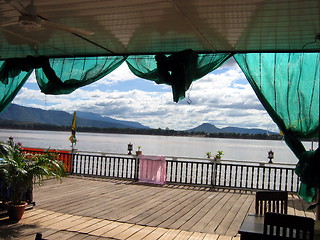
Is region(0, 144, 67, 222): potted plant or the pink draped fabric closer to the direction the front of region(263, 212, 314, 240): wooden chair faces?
the pink draped fabric

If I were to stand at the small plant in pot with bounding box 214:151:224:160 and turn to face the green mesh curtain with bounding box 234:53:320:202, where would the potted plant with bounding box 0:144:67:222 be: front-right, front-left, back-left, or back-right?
front-right

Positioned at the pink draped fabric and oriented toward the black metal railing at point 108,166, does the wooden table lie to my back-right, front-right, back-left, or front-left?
back-left

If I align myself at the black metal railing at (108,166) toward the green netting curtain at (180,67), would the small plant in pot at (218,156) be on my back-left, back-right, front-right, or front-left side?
front-left

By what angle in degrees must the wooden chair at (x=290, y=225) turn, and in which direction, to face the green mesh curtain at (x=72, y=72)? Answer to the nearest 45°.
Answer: approximately 45° to its left

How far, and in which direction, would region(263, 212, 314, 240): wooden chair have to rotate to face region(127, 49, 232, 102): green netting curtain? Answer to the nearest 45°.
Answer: approximately 45° to its left

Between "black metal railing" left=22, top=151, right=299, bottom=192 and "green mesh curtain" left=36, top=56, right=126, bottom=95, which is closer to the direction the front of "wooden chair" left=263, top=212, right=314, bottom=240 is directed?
the black metal railing

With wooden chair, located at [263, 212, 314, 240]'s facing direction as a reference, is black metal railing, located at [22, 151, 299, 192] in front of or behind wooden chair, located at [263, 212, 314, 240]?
in front

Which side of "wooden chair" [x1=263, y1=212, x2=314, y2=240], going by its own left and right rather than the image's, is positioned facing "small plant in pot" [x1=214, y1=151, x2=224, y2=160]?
front

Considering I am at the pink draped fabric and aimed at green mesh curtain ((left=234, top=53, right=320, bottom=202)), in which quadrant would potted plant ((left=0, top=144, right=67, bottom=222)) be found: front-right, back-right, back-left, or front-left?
front-right

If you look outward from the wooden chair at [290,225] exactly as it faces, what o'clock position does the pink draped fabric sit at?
The pink draped fabric is roughly at 11 o'clock from the wooden chair.

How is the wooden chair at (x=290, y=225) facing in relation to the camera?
away from the camera

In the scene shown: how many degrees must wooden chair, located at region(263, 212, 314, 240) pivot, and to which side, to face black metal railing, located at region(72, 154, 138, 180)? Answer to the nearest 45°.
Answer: approximately 45° to its left

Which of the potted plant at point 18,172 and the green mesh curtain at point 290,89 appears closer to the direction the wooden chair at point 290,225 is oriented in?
the green mesh curtain

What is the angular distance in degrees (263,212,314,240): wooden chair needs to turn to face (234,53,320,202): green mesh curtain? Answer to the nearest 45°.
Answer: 0° — it already faces it
